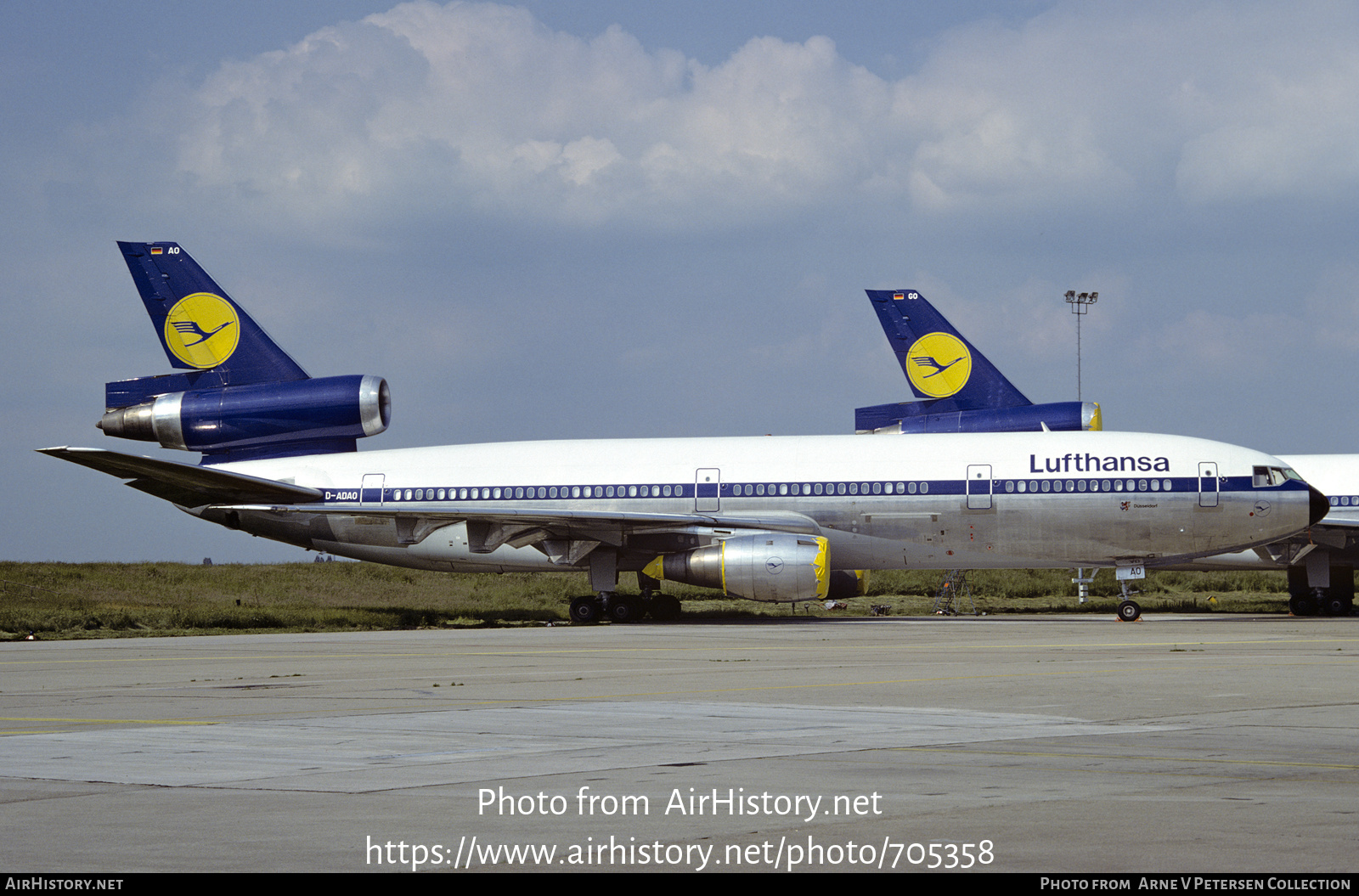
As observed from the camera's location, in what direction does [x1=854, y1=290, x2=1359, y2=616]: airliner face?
facing to the right of the viewer

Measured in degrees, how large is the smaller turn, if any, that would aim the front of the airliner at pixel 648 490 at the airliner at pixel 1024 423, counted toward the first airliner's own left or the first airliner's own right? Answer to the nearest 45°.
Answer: approximately 45° to the first airliner's own left

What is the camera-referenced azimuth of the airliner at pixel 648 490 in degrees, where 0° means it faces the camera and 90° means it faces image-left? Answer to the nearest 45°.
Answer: approximately 270°

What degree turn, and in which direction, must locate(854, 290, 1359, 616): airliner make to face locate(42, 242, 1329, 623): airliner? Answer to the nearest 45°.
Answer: approximately 135° to its right

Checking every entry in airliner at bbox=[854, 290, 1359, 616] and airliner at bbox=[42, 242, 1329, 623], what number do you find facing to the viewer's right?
2
